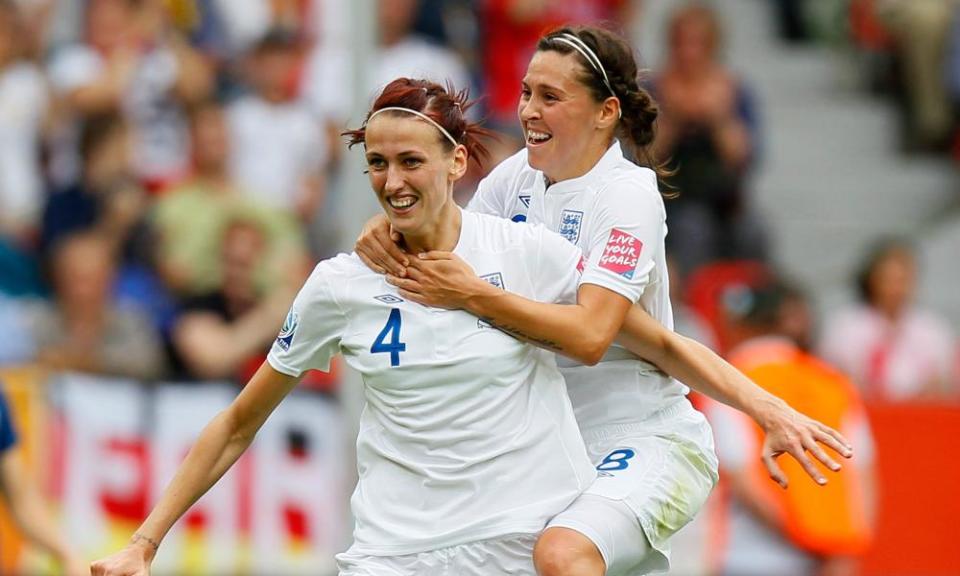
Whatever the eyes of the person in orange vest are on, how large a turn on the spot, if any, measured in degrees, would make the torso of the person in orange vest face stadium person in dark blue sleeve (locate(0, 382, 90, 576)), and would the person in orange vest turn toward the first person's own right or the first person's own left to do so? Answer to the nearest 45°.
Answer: approximately 180°

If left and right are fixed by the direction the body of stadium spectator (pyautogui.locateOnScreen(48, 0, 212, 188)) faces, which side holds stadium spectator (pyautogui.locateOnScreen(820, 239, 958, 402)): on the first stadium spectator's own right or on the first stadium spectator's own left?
on the first stadium spectator's own left

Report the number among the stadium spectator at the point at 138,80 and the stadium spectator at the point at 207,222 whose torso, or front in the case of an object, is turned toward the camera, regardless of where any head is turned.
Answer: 2

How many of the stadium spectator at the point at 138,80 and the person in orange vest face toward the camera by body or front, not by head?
1

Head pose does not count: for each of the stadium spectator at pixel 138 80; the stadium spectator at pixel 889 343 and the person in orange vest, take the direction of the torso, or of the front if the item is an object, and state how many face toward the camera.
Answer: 2

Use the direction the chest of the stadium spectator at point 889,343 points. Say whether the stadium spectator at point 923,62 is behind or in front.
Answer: behind

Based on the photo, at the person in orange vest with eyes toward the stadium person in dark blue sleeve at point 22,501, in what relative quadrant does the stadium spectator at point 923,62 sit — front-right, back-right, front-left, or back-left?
back-right

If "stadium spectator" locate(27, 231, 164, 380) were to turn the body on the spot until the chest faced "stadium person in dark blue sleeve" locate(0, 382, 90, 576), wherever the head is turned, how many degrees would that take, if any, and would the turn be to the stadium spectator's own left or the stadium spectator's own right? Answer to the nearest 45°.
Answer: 0° — they already face them
